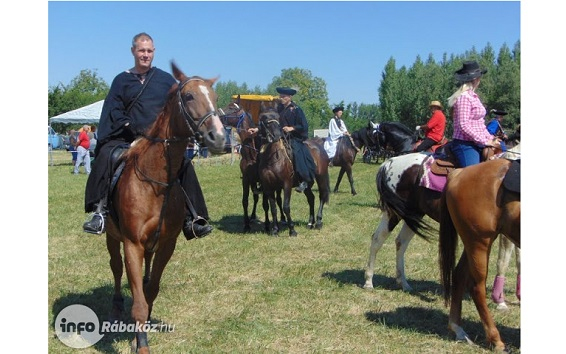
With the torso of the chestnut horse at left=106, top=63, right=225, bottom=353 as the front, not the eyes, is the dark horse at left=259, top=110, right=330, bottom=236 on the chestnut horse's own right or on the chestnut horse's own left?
on the chestnut horse's own left

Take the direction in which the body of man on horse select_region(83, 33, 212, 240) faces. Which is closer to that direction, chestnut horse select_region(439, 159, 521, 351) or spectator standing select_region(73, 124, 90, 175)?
the chestnut horse

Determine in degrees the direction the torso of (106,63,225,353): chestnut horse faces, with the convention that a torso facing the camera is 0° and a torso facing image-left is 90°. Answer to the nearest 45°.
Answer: approximately 315°

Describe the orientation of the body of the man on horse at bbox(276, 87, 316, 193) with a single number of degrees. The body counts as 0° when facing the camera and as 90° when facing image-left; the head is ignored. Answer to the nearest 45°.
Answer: approximately 45°

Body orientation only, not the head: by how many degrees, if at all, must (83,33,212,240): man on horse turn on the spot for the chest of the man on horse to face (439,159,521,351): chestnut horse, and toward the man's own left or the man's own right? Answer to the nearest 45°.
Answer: approximately 90° to the man's own left

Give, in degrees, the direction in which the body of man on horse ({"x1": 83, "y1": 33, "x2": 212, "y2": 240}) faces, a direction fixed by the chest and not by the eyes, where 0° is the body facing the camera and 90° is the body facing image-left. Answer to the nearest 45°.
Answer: approximately 0°

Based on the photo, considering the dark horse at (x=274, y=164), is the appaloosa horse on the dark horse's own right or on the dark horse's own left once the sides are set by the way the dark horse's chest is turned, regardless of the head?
on the dark horse's own left

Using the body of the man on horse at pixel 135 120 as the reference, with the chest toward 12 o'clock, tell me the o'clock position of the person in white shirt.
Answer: The person in white shirt is roughly at 7 o'clock from the man on horse.

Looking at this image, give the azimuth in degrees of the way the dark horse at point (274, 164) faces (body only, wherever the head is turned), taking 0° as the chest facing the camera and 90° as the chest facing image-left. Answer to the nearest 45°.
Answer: approximately 45°

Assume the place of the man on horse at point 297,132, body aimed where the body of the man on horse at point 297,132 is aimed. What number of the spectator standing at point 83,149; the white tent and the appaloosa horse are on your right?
2
